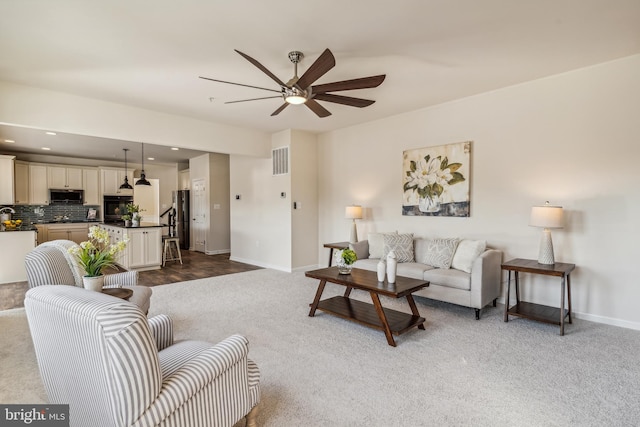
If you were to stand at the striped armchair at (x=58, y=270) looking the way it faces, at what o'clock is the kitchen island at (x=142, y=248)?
The kitchen island is roughly at 11 o'clock from the striped armchair.

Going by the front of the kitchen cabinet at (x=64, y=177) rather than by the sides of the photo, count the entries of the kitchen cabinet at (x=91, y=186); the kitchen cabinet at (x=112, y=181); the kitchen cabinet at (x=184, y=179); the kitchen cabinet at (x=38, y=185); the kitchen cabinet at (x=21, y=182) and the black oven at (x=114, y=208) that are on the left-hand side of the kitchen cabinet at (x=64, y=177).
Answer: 4

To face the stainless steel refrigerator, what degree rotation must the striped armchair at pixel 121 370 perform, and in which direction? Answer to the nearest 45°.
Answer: approximately 45° to its left

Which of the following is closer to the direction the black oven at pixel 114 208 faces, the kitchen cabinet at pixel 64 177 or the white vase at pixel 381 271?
the white vase

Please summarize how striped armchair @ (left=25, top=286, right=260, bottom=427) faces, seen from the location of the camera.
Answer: facing away from the viewer and to the right of the viewer

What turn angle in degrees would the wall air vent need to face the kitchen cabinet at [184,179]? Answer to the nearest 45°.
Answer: approximately 90° to its right

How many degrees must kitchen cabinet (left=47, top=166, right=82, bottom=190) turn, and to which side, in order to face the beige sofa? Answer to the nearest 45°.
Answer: approximately 45° to its left

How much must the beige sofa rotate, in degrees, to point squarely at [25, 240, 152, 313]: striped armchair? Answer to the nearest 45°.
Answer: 0° — it already faces it

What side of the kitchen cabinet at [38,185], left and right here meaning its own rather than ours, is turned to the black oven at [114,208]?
left

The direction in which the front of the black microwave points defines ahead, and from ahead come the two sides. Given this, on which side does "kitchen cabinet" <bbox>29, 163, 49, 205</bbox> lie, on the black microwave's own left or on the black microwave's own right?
on the black microwave's own right

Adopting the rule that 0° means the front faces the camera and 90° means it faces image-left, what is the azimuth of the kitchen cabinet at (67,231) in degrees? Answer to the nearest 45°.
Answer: approximately 0°
